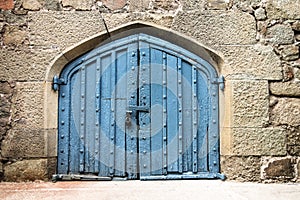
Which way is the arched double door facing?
toward the camera
